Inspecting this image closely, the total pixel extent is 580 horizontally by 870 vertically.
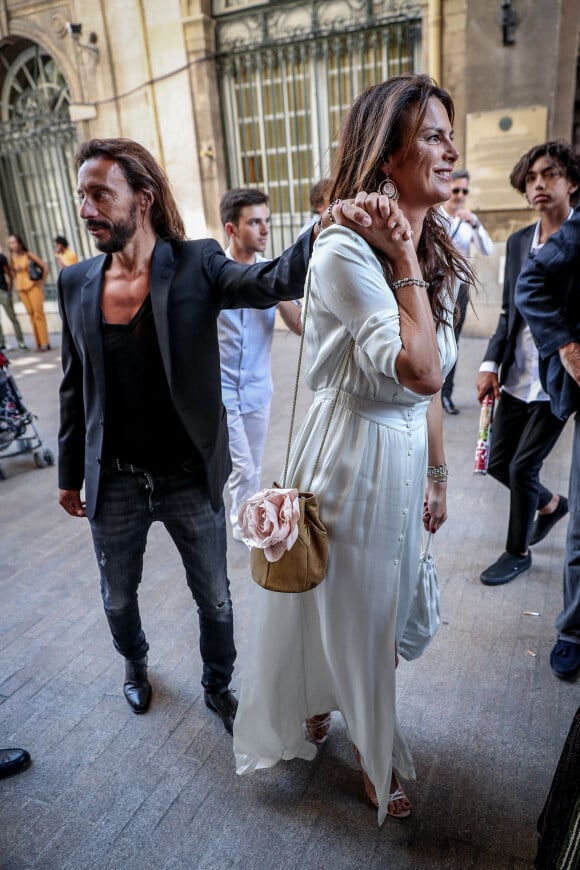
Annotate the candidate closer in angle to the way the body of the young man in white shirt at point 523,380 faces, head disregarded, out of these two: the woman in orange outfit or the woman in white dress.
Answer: the woman in white dress

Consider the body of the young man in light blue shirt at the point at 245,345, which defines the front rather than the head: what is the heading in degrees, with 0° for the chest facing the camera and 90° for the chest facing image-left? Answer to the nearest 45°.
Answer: approximately 0°

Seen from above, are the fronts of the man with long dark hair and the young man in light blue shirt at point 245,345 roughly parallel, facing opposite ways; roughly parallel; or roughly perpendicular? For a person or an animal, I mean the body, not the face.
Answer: roughly parallel

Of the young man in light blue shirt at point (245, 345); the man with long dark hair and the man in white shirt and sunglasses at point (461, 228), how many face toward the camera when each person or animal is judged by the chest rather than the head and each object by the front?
3

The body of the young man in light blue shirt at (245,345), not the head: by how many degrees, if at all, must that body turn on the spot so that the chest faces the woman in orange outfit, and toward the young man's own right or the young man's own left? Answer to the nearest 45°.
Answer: approximately 135° to the young man's own right

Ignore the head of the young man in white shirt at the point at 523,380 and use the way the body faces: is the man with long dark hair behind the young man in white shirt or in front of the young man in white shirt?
in front

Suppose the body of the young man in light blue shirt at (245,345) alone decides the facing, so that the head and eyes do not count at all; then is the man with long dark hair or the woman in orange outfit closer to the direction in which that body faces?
the man with long dark hair

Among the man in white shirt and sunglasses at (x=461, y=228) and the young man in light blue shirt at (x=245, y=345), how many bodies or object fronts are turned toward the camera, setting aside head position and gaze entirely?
2

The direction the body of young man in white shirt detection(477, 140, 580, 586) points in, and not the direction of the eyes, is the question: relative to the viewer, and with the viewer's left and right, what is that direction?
facing the viewer and to the left of the viewer

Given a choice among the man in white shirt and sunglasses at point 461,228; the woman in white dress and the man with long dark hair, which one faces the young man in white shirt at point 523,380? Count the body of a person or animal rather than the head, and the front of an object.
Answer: the man in white shirt and sunglasses at point 461,228

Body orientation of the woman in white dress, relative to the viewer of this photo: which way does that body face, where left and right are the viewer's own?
facing the viewer and to the right of the viewer

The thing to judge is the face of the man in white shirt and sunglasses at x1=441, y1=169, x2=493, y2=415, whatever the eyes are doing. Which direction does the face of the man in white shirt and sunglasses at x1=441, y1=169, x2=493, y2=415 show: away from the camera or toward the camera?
toward the camera

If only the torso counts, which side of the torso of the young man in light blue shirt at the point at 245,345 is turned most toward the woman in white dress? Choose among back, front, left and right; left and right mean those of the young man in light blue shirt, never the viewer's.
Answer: front

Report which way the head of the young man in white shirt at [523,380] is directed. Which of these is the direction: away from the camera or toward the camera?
toward the camera

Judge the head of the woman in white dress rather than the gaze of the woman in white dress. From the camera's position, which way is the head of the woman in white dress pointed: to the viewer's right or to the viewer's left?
to the viewer's right

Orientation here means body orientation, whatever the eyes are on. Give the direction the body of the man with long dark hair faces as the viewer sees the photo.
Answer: toward the camera
